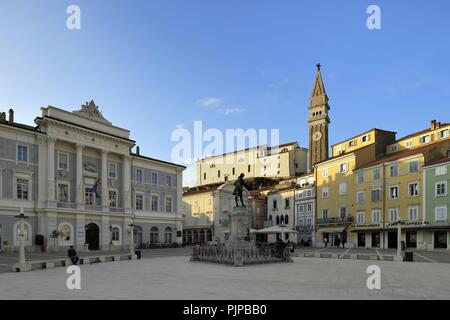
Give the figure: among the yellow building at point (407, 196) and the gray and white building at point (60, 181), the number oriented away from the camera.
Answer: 0

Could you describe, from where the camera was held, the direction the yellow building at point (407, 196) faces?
facing the viewer and to the left of the viewer

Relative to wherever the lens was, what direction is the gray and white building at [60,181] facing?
facing the viewer and to the right of the viewer

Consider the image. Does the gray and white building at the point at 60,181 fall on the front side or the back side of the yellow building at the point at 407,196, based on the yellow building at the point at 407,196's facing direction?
on the front side
